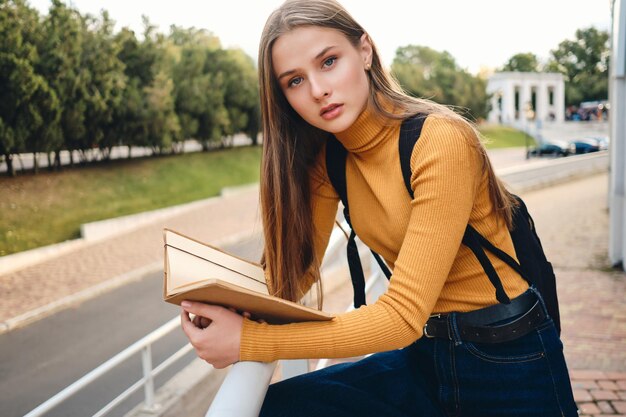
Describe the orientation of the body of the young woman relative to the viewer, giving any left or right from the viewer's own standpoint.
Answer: facing the viewer and to the left of the viewer

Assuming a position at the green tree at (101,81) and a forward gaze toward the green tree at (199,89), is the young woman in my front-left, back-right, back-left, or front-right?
back-right

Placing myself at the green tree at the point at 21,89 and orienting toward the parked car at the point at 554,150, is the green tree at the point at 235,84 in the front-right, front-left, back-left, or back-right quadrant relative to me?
front-left

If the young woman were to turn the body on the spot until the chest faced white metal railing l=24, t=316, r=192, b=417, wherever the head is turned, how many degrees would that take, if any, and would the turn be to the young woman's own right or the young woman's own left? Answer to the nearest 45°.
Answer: approximately 90° to the young woman's own right

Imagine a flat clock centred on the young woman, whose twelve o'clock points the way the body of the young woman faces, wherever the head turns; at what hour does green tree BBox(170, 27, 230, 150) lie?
The green tree is roughly at 4 o'clock from the young woman.
